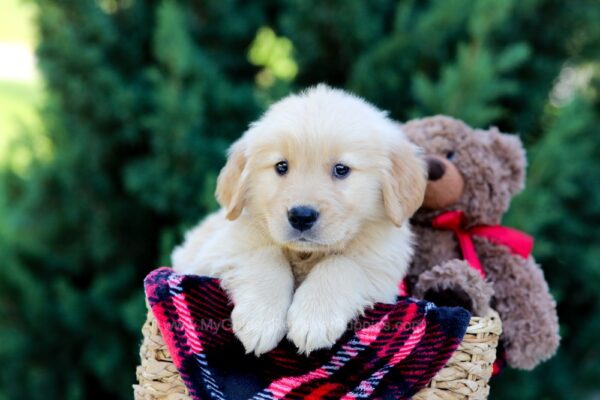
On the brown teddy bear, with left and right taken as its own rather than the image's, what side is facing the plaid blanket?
front

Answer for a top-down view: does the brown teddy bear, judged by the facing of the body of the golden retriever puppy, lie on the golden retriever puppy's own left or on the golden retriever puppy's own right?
on the golden retriever puppy's own left

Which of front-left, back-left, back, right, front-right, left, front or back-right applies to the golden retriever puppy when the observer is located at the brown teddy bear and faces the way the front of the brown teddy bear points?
front

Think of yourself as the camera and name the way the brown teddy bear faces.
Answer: facing the viewer and to the left of the viewer

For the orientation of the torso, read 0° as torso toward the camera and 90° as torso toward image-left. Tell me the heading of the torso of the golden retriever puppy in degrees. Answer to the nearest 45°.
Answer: approximately 0°

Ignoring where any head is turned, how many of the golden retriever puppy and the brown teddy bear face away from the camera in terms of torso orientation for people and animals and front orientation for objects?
0
